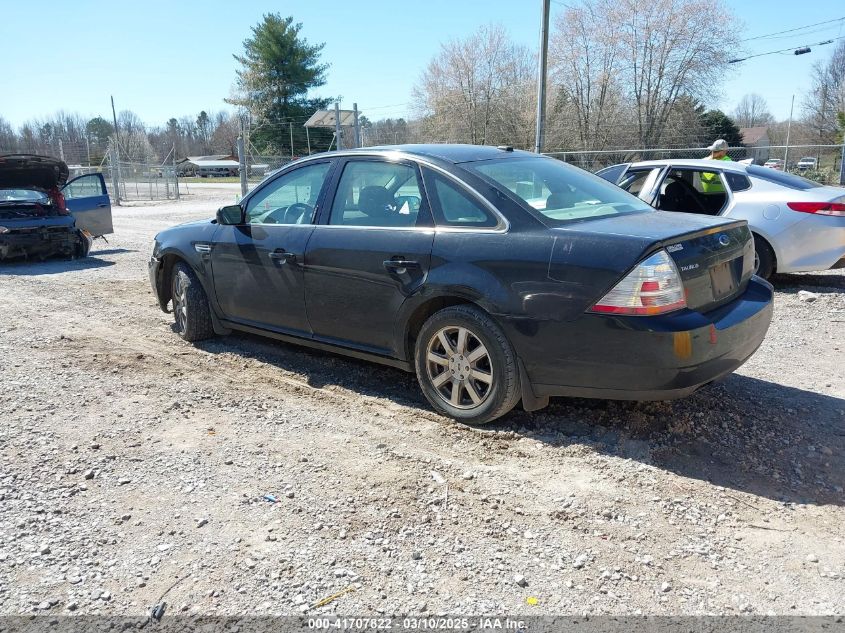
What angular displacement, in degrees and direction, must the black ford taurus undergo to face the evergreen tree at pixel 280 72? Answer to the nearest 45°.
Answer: approximately 45° to its right

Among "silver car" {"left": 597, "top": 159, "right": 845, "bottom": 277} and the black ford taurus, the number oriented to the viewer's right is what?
0

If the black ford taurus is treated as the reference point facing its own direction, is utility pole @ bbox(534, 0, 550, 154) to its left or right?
on its right

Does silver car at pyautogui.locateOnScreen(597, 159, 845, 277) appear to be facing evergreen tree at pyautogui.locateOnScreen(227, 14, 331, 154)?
yes

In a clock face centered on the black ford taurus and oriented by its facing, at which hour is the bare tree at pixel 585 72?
The bare tree is roughly at 2 o'clock from the black ford taurus.

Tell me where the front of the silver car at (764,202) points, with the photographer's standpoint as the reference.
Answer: facing away from the viewer and to the left of the viewer

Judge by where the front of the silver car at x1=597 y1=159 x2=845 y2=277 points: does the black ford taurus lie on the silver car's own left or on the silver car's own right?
on the silver car's own left

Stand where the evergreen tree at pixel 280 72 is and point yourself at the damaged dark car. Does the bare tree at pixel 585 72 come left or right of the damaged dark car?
left

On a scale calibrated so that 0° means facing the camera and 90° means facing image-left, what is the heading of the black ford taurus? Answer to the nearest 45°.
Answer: approximately 135°

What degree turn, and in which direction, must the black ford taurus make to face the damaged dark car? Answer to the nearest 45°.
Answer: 0° — it already faces it
